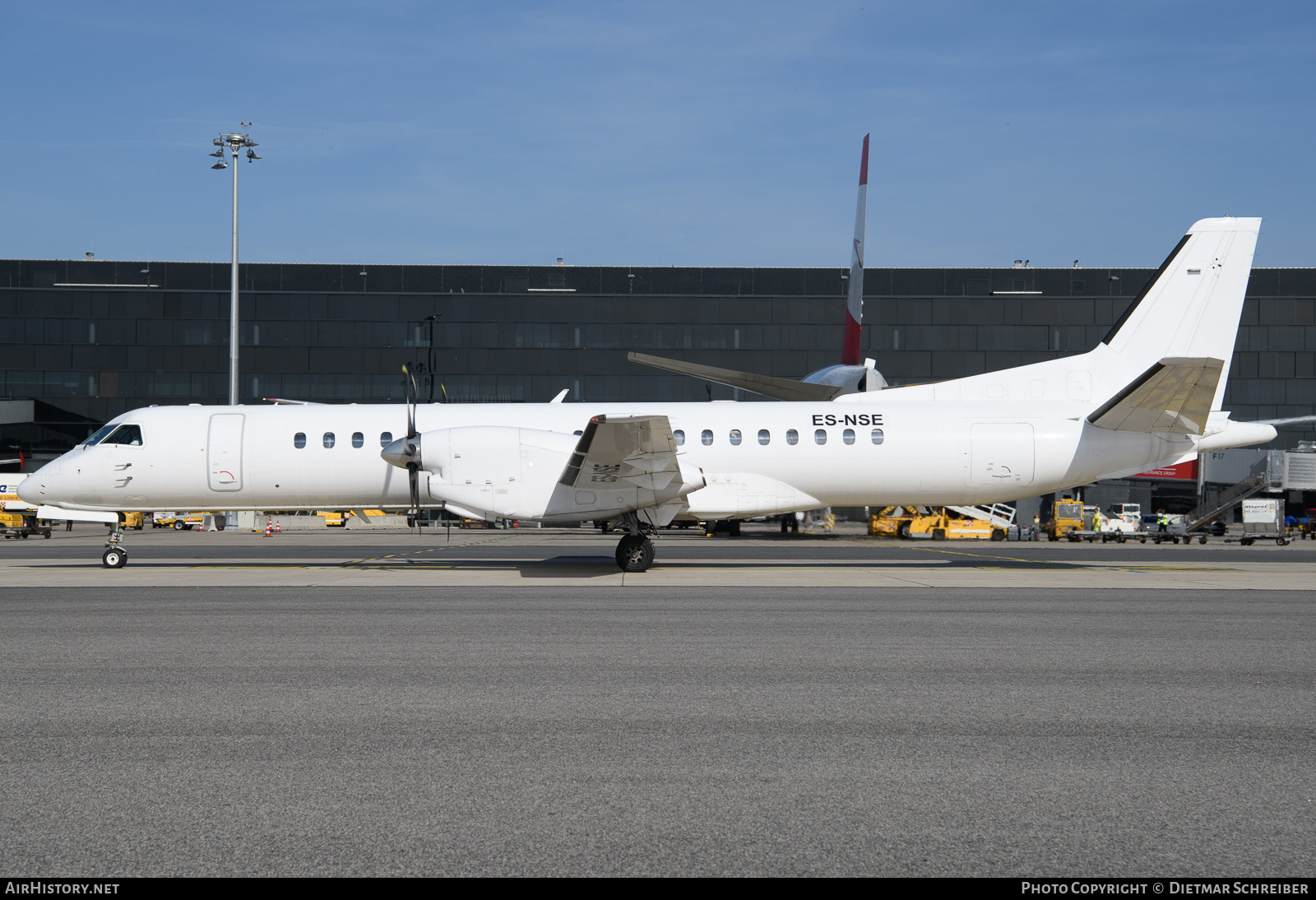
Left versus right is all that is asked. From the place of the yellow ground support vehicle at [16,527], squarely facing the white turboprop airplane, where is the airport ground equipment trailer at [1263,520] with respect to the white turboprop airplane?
left

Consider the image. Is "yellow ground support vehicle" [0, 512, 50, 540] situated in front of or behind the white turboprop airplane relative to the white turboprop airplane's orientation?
in front

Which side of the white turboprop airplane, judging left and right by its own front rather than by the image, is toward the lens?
left

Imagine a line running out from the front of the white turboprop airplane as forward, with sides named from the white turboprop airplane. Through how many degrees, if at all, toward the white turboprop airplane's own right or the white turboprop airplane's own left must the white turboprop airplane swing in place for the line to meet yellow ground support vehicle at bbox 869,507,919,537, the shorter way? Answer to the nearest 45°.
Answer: approximately 90° to the white turboprop airplane's own right

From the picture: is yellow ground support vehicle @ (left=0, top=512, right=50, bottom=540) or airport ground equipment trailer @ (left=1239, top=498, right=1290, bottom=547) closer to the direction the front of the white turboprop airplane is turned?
the yellow ground support vehicle

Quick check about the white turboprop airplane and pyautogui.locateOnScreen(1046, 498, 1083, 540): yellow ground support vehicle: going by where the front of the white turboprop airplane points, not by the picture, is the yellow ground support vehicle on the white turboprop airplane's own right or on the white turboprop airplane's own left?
on the white turboprop airplane's own right

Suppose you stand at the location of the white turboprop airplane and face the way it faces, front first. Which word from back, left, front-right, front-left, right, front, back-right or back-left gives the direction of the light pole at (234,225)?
front-right

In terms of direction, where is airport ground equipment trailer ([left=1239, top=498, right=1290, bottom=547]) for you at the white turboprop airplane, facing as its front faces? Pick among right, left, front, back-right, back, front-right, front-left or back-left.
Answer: back-right

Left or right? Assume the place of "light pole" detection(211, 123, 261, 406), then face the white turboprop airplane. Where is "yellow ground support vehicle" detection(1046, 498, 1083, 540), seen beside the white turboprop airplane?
left

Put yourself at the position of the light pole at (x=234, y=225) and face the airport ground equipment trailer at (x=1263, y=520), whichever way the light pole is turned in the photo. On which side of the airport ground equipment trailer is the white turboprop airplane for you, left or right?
right
